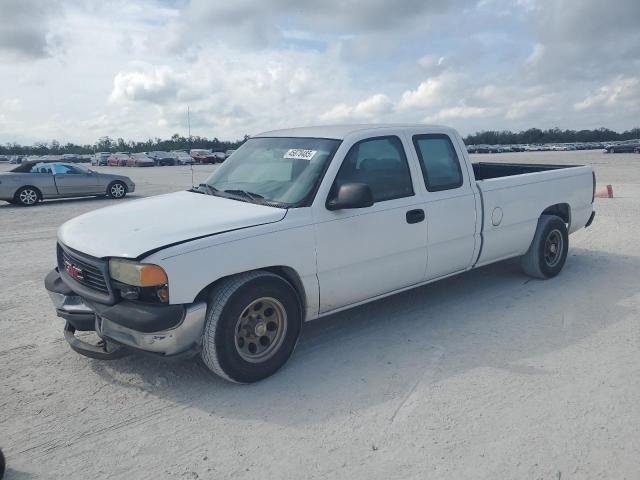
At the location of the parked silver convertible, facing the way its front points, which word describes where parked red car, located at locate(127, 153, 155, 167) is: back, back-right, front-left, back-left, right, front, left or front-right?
left

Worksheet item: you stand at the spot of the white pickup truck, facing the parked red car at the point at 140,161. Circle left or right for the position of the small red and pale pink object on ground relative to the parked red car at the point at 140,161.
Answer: right

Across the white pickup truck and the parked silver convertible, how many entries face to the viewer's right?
1

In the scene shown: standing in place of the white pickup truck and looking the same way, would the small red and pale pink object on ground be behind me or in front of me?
behind

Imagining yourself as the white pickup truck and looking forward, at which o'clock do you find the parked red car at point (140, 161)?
The parked red car is roughly at 4 o'clock from the white pickup truck.

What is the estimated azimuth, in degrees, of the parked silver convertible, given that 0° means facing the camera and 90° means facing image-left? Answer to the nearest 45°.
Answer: approximately 270°

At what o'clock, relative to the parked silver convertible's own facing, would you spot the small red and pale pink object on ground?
The small red and pale pink object on ground is roughly at 1 o'clock from the parked silver convertible.

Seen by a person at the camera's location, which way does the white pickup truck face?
facing the viewer and to the left of the viewer

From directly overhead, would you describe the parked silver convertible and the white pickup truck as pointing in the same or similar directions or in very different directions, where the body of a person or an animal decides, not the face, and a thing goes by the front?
very different directions

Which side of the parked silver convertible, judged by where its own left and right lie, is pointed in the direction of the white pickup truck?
right

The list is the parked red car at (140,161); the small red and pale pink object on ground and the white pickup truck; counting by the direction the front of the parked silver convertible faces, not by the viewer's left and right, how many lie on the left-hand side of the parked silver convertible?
1
